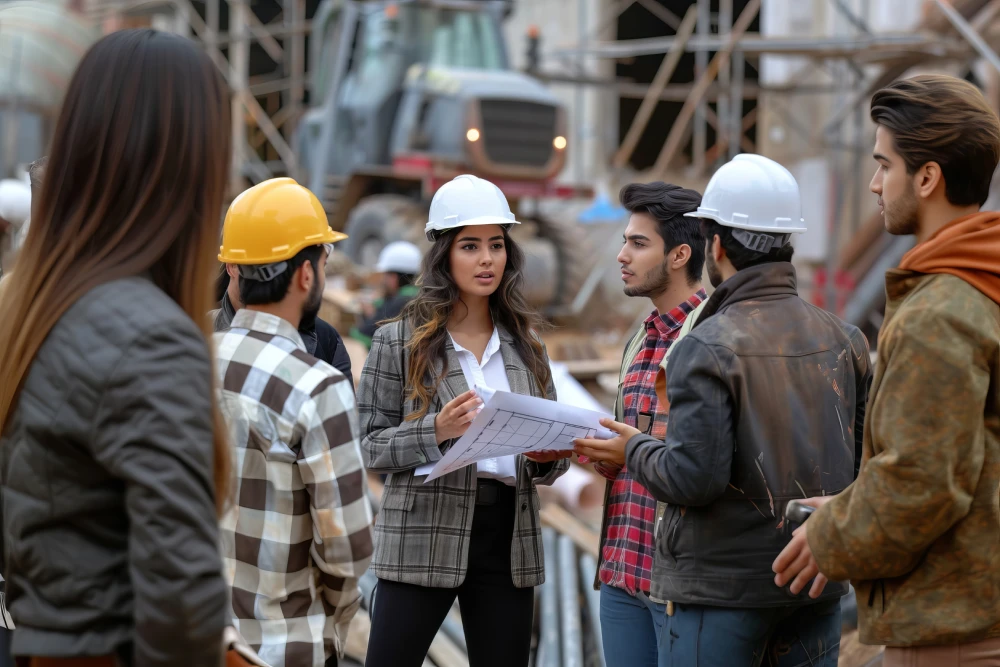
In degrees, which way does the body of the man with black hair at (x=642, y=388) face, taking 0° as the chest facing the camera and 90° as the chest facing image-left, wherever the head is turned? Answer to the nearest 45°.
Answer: approximately 90°

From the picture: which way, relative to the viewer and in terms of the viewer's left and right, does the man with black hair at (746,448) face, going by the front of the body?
facing away from the viewer and to the left of the viewer

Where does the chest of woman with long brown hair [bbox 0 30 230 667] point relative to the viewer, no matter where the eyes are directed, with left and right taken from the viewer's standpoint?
facing away from the viewer and to the right of the viewer

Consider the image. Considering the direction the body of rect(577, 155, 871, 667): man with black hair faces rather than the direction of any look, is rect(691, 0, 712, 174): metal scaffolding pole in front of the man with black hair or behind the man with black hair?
in front

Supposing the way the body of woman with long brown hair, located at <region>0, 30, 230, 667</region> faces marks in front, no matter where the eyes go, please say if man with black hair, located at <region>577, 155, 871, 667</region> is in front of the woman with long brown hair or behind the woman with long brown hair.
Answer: in front

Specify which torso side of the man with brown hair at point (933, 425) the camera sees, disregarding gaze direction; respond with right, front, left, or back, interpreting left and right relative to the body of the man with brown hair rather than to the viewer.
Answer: left

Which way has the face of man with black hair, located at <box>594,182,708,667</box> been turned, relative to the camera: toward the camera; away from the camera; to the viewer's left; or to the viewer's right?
to the viewer's left

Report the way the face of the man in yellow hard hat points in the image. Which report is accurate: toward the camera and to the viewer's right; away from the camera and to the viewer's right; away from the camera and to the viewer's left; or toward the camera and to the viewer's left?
away from the camera and to the viewer's right

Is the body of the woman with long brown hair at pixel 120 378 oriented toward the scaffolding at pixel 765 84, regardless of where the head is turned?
yes

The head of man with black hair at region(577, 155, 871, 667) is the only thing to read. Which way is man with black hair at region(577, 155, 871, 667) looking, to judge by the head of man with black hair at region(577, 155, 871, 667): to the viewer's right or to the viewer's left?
to the viewer's left

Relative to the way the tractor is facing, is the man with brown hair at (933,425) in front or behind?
in front

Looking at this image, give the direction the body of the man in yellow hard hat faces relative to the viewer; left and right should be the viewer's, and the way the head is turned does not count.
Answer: facing away from the viewer and to the right of the viewer
